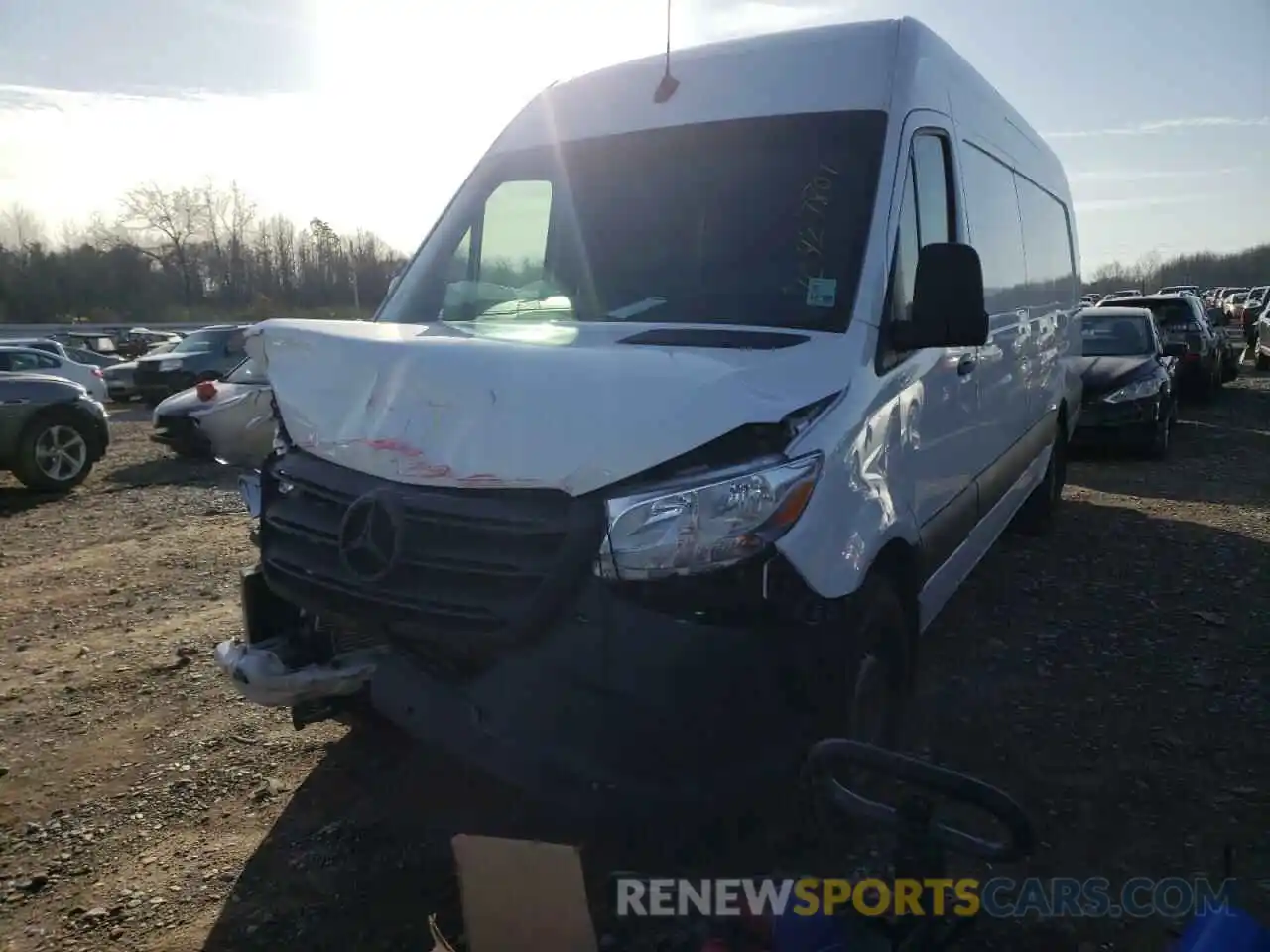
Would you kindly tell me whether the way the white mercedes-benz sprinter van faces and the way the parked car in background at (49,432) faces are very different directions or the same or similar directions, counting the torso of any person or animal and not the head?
very different directions

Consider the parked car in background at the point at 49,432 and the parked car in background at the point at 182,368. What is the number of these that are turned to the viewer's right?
1

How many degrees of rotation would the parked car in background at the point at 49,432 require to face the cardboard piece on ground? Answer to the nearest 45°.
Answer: approximately 90° to its right

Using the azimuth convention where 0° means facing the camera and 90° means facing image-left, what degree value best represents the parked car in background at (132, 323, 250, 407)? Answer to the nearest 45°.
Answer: approximately 45°

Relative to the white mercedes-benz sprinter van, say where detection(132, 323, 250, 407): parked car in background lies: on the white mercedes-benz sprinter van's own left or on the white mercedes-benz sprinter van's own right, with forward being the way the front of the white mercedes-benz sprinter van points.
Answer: on the white mercedes-benz sprinter van's own right

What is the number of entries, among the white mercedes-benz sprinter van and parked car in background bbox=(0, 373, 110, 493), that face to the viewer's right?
1

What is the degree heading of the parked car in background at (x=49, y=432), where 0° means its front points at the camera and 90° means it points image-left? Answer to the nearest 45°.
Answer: approximately 270°
